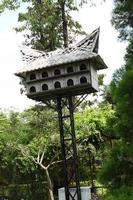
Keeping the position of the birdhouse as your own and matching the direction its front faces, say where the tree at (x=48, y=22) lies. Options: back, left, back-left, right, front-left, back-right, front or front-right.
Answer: back

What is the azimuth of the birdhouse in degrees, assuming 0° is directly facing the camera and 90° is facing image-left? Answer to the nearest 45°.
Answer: approximately 0°
